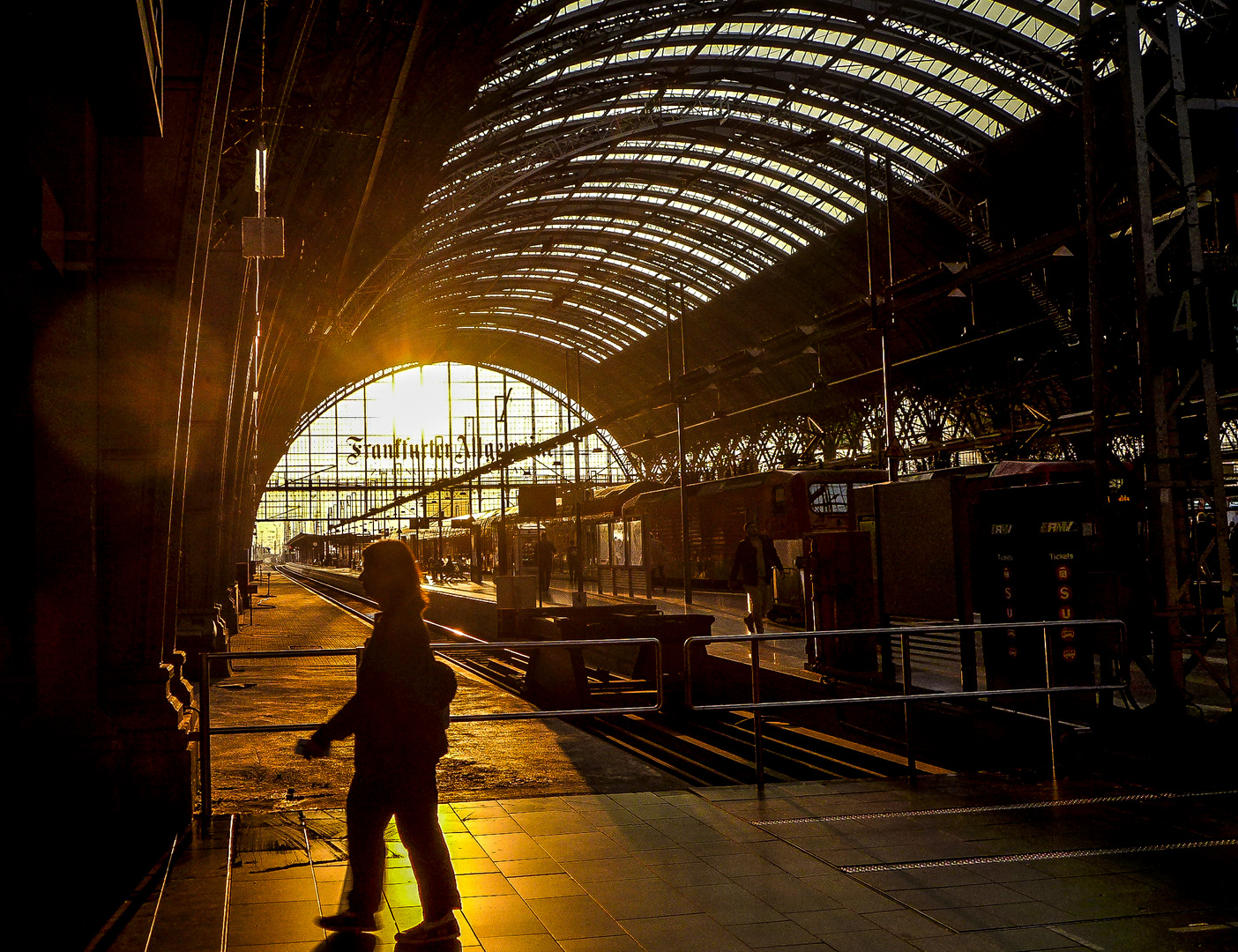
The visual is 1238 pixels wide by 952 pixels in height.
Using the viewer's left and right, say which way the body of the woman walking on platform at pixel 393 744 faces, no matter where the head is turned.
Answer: facing to the left of the viewer

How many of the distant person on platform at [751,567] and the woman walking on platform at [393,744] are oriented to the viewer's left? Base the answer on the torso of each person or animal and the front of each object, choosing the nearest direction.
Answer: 1

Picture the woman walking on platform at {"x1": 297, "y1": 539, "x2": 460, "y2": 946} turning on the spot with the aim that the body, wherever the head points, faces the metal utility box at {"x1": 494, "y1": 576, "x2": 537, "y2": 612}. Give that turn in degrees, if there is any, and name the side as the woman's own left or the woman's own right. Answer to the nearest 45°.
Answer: approximately 90° to the woman's own right

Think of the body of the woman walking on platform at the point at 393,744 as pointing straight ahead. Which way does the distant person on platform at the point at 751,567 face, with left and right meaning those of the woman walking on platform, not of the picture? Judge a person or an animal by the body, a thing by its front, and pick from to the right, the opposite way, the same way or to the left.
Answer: to the left

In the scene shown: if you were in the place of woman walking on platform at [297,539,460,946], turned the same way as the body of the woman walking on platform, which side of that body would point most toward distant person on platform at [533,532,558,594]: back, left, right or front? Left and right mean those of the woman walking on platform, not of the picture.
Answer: right

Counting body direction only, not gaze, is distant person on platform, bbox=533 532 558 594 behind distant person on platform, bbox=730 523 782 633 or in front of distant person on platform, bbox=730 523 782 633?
behind

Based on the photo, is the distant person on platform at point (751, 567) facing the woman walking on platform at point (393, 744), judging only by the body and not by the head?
yes

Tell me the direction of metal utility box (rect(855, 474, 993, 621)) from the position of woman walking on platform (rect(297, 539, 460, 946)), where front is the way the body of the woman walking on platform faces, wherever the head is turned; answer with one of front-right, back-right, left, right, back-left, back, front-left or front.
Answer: back-right

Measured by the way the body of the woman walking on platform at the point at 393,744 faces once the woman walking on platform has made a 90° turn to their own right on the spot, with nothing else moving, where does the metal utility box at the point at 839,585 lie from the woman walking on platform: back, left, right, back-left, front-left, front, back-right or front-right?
front-right

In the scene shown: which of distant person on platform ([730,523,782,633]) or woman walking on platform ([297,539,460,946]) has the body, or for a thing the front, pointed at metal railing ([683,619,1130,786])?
the distant person on platform

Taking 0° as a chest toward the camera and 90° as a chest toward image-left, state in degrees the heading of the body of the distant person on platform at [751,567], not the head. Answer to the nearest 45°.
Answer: approximately 0°

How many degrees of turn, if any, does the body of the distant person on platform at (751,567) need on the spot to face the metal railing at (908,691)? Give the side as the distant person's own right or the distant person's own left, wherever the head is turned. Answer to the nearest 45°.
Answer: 0° — they already face it
